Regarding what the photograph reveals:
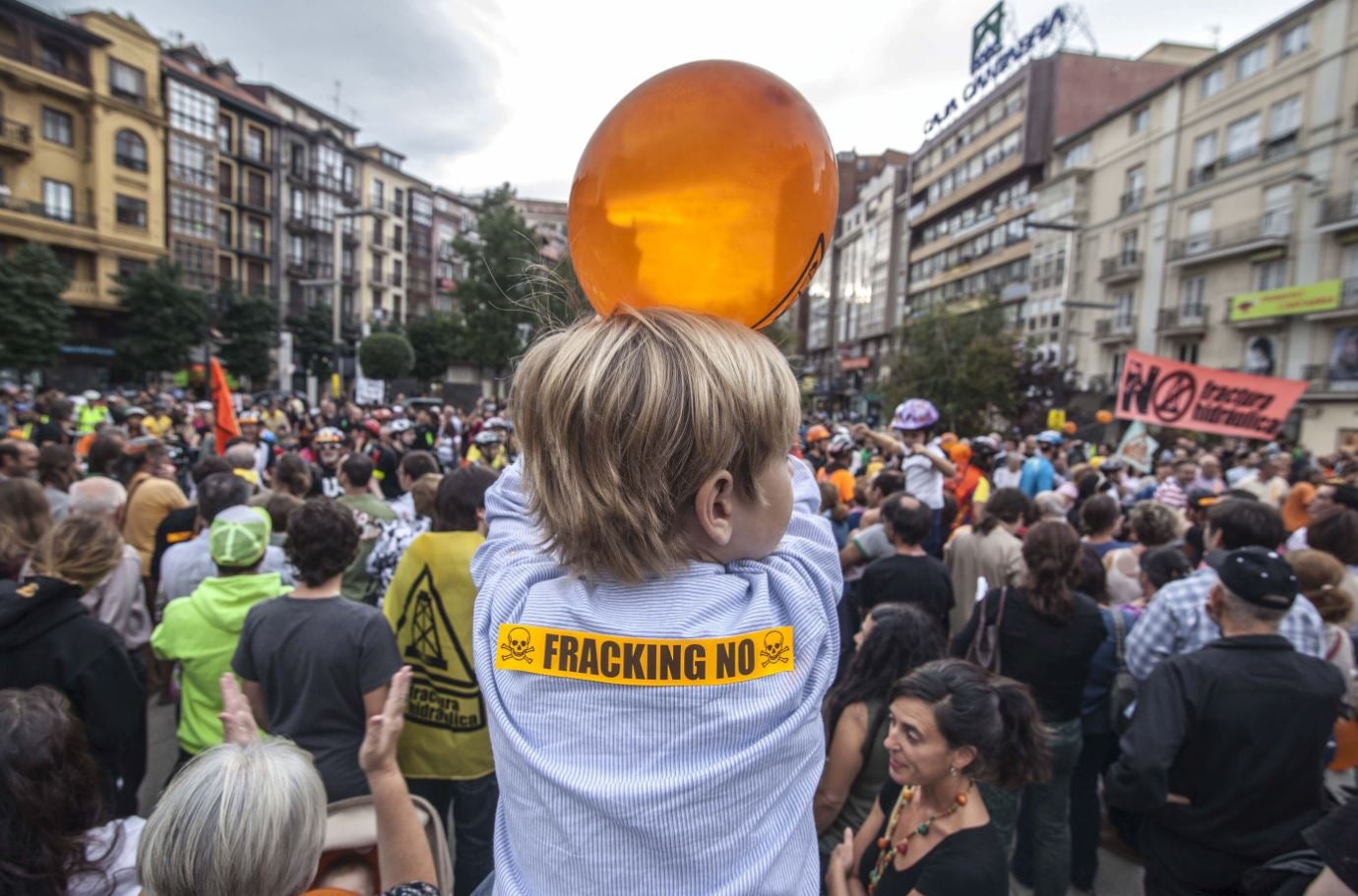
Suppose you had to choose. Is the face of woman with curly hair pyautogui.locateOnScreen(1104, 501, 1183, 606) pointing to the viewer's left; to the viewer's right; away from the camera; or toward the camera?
away from the camera

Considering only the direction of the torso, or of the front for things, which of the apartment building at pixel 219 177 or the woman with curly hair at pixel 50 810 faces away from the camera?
the woman with curly hair

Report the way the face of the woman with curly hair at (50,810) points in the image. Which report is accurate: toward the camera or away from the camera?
away from the camera

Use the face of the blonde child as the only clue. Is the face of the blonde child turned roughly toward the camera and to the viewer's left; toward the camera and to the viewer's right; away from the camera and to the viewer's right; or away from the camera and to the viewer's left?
away from the camera and to the viewer's right

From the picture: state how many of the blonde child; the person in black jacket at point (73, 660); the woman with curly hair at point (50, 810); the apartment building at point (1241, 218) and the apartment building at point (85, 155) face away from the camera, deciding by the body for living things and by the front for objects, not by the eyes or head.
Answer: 3

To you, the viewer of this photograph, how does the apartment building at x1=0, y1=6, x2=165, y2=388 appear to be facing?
facing the viewer and to the right of the viewer

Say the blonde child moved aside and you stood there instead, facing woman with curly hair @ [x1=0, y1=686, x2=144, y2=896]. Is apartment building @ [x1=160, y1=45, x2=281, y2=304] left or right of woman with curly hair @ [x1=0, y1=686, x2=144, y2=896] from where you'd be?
right

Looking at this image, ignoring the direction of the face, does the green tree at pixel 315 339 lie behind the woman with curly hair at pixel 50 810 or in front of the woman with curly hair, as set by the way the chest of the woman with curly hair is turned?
in front

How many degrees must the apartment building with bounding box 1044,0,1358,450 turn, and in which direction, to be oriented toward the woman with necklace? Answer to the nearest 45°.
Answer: approximately 45° to its left

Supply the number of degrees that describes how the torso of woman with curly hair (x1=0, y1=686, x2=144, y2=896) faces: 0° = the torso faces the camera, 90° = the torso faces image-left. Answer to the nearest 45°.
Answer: approximately 180°

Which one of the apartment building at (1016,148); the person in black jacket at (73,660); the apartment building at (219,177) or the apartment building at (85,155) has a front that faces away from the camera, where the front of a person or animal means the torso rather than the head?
the person in black jacket

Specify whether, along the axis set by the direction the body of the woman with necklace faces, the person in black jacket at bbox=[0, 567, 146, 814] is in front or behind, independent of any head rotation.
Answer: in front

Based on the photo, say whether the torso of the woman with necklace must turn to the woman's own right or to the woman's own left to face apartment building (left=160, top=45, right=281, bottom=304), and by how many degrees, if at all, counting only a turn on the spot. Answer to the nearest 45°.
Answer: approximately 90° to the woman's own right

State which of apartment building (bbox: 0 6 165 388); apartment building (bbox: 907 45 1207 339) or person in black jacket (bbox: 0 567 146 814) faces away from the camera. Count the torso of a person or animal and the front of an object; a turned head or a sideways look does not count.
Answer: the person in black jacket

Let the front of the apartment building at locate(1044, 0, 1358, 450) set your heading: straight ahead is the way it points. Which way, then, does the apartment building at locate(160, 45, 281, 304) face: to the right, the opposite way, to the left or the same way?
the opposite way

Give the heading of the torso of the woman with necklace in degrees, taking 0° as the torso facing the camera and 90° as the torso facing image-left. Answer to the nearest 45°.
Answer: approximately 45°

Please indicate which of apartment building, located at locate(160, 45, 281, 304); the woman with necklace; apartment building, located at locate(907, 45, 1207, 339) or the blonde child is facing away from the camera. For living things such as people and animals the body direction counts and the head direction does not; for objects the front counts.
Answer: the blonde child

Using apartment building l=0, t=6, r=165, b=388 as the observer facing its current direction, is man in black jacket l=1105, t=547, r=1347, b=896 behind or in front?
in front
